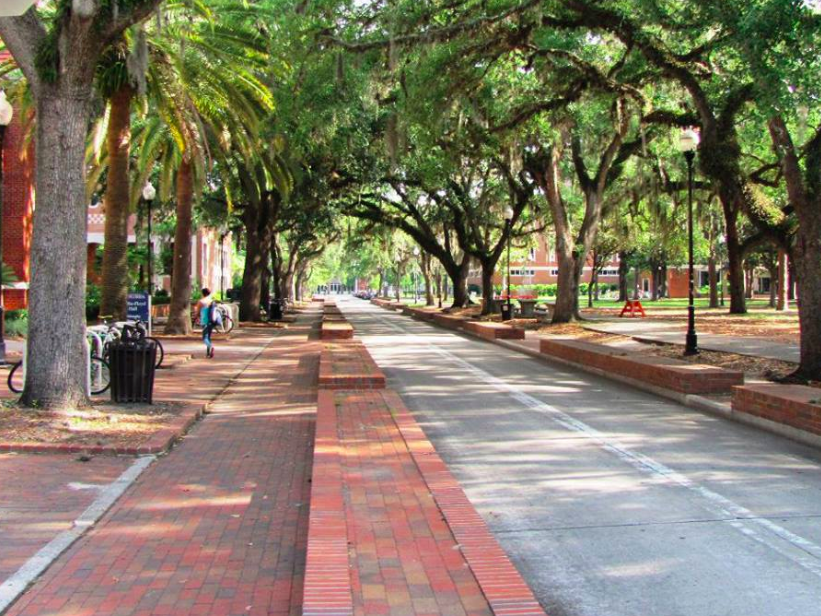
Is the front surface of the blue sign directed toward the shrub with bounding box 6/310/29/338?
no

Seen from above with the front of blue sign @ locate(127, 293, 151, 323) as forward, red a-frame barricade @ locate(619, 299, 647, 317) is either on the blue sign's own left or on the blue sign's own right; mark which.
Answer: on the blue sign's own left

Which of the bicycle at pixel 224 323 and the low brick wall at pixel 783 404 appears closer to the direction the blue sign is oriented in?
the low brick wall

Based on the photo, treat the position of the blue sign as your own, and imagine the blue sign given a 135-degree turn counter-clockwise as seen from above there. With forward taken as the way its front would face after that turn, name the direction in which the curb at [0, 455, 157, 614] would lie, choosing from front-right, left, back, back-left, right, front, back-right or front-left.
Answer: back-right

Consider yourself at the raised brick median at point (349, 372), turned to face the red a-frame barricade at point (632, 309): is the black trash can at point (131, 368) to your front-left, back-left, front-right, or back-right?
back-left

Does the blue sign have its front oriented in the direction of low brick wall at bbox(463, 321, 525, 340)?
no

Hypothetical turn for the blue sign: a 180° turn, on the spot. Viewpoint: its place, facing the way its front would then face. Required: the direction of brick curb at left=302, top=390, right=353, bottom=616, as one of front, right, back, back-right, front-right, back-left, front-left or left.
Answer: back

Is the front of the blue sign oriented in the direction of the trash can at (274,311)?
no

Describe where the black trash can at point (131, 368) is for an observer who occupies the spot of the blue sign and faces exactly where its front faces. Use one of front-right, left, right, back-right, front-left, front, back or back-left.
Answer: front

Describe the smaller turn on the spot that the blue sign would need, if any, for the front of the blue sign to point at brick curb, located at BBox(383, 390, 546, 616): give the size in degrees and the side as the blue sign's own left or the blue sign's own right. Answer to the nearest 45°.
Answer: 0° — it already faces it

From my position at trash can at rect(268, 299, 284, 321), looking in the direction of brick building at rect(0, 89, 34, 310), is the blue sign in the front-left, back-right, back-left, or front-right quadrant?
front-left

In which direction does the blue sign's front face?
toward the camera

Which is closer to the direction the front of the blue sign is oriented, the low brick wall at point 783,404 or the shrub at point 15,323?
the low brick wall
